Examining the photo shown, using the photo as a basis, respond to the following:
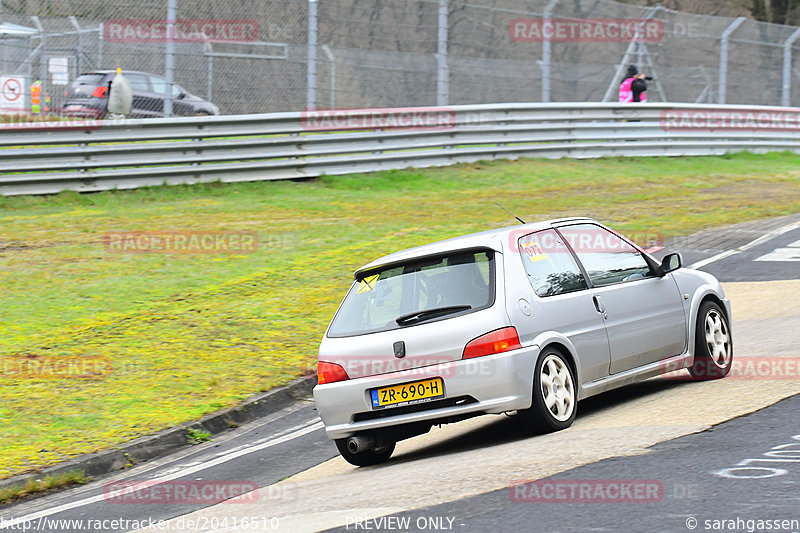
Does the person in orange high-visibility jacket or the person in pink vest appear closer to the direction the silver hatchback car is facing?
the person in pink vest

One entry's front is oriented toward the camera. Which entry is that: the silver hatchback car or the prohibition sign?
the prohibition sign

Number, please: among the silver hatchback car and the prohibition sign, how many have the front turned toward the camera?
1

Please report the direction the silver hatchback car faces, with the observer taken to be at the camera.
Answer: facing away from the viewer and to the right of the viewer

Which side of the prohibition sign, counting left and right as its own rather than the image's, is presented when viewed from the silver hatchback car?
front

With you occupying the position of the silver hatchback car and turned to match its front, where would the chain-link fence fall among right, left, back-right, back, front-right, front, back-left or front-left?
front-left

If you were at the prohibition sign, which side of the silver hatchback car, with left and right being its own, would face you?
left

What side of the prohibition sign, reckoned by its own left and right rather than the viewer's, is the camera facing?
front

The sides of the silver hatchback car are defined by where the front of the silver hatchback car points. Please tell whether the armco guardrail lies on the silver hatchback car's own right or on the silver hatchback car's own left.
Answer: on the silver hatchback car's own left

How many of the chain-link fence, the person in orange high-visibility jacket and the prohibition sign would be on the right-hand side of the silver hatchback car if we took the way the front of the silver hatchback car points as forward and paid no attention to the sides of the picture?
0

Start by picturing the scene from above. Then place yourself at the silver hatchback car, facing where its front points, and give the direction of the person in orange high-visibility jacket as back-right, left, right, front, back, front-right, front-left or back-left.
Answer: left

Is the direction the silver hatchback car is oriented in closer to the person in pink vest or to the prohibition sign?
the person in pink vest
